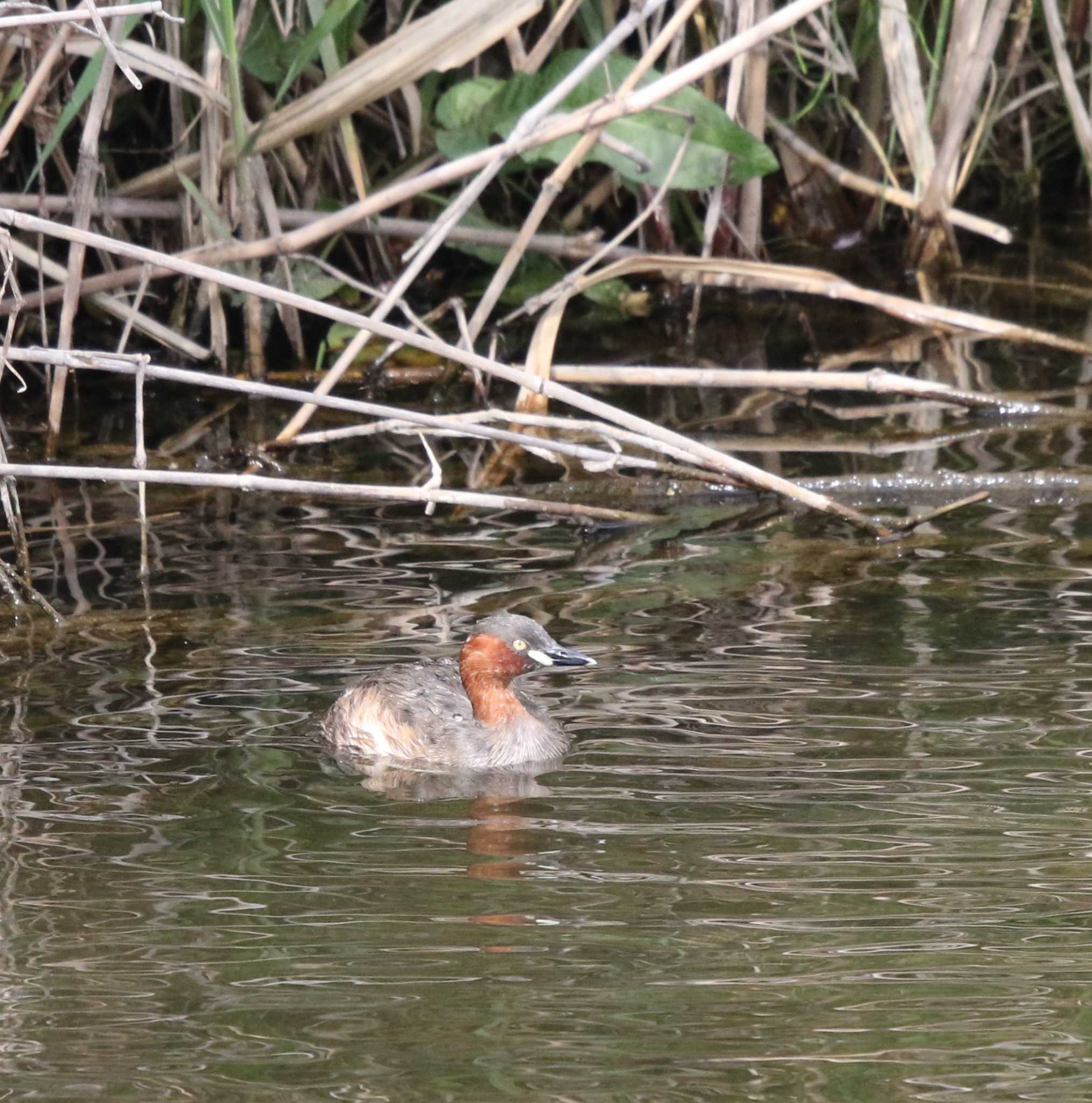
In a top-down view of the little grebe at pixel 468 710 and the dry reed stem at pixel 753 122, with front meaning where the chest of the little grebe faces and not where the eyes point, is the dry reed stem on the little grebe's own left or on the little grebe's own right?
on the little grebe's own left

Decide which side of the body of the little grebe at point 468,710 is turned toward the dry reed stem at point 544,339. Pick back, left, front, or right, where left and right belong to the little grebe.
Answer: left

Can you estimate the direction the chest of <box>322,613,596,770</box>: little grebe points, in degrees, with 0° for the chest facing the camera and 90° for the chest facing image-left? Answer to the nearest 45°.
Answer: approximately 270°

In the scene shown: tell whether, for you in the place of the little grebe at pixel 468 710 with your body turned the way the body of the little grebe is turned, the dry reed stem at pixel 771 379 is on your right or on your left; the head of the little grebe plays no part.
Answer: on your left

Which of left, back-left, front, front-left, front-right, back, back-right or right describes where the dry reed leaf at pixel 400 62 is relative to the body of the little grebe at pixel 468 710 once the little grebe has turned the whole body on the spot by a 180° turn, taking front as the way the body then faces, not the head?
right

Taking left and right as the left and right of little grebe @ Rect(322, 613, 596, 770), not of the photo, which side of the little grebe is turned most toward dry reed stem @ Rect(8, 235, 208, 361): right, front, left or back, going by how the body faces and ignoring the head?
left

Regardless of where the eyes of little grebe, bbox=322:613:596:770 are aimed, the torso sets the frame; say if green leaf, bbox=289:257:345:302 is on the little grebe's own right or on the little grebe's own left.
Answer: on the little grebe's own left

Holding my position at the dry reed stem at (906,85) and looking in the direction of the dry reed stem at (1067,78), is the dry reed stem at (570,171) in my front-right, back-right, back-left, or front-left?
back-right

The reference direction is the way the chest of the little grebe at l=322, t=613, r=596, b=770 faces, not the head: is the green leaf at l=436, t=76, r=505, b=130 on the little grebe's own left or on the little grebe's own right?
on the little grebe's own left
